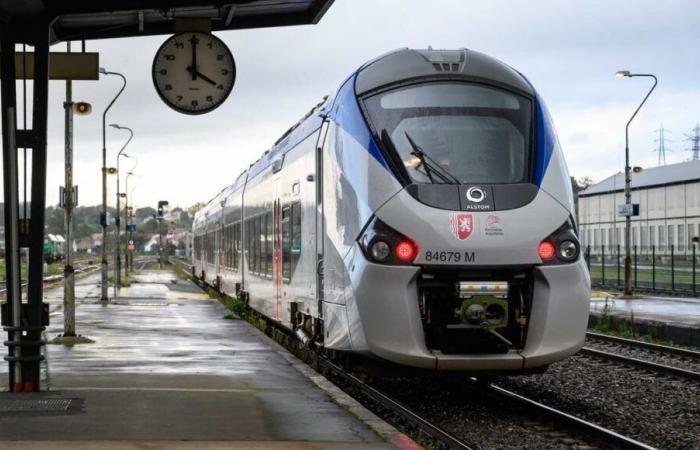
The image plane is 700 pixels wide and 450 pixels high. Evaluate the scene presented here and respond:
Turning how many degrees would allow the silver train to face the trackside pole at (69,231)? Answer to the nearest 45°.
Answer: approximately 90° to its right

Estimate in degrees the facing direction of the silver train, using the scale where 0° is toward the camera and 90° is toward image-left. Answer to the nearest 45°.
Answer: approximately 315°

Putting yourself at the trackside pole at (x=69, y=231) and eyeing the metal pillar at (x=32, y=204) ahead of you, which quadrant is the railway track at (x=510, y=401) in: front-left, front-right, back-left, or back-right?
front-left
